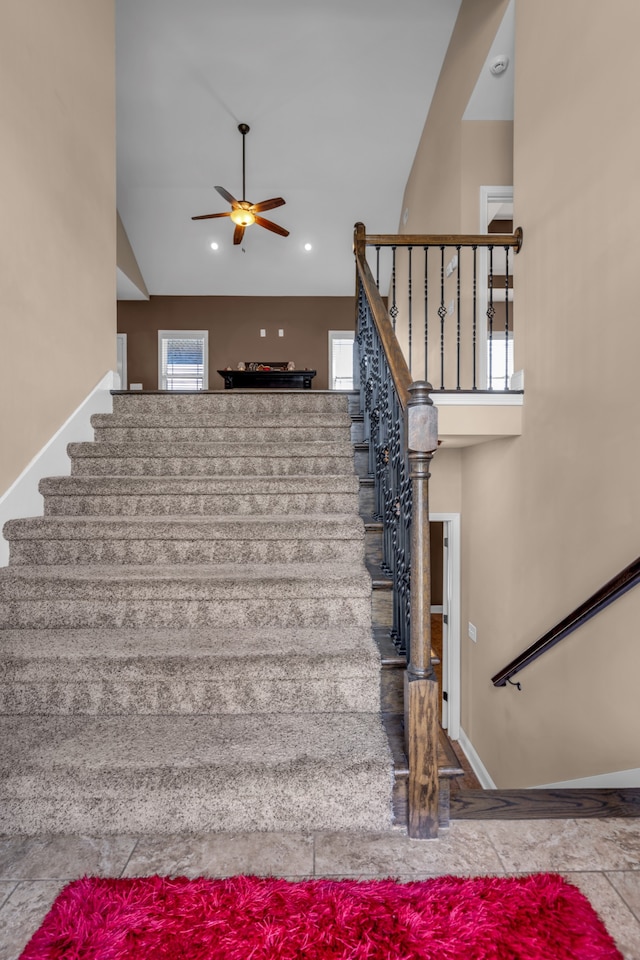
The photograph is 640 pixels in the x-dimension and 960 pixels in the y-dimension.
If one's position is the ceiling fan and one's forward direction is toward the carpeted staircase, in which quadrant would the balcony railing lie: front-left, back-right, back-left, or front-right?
front-left

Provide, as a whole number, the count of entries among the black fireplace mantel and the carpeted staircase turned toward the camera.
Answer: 2

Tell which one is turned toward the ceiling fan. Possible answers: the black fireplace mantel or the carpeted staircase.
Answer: the black fireplace mantel

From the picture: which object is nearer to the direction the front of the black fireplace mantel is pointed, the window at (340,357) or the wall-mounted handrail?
the wall-mounted handrail

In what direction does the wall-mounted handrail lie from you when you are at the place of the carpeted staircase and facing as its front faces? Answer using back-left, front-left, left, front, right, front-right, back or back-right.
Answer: left

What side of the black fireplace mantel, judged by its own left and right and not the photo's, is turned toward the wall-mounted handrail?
front

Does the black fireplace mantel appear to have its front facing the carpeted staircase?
yes

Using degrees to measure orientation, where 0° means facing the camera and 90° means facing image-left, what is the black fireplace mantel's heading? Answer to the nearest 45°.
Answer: approximately 0°

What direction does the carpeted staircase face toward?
toward the camera

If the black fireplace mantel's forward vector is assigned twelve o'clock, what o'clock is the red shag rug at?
The red shag rug is roughly at 12 o'clock from the black fireplace mantel.

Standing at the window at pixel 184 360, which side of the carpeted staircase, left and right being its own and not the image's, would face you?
back

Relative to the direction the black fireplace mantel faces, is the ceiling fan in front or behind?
in front

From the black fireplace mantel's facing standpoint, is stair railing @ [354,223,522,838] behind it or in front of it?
in front
